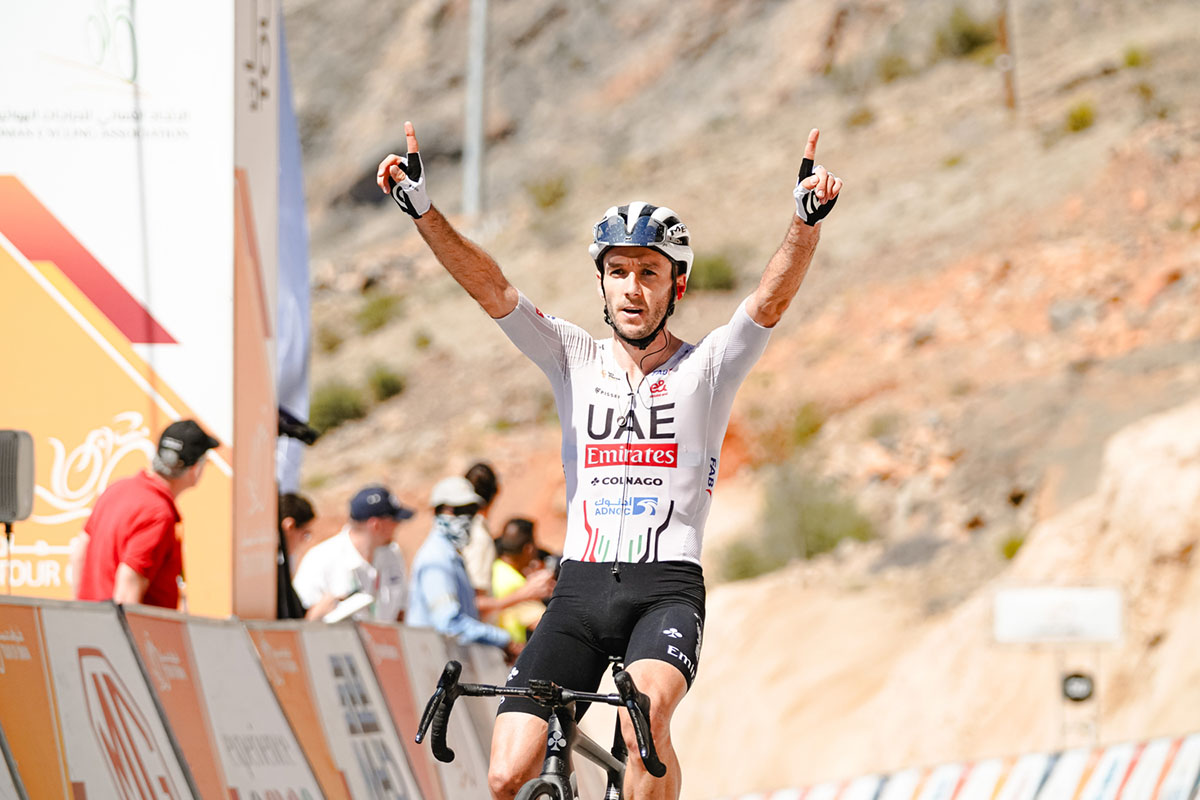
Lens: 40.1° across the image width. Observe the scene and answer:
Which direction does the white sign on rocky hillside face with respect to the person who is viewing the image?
facing the viewer

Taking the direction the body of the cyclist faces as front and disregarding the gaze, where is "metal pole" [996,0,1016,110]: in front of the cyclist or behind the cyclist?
behind

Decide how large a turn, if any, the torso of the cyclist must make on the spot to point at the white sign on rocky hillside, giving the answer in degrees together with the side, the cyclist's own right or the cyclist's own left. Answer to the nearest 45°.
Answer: approximately 135° to the cyclist's own left

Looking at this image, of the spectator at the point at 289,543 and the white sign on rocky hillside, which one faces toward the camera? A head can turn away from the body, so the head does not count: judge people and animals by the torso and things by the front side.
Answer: the white sign on rocky hillside

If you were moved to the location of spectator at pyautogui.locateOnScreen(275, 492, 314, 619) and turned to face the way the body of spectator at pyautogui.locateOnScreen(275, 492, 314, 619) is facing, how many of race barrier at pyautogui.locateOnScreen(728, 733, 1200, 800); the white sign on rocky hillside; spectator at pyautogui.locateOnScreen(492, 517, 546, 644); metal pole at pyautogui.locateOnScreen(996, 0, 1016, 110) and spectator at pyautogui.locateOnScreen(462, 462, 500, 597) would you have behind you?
0

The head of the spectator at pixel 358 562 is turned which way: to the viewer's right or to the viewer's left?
to the viewer's right

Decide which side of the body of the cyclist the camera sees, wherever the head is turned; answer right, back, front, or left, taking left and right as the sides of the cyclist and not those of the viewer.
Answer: front

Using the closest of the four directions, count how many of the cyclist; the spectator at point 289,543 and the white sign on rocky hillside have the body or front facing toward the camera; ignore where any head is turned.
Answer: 2

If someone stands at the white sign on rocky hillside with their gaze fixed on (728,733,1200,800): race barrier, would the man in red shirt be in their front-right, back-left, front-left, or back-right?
front-right

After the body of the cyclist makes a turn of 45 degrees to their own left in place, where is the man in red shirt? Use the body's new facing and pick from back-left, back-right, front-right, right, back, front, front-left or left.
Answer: back

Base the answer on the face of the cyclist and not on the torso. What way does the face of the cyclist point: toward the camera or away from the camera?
toward the camera

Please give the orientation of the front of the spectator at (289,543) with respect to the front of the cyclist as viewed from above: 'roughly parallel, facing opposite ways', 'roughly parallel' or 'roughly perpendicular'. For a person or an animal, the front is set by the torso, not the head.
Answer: roughly perpendicular

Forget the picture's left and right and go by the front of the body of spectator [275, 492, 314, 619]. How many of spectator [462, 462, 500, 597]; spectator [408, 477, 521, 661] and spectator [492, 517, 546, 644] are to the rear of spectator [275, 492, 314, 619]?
0

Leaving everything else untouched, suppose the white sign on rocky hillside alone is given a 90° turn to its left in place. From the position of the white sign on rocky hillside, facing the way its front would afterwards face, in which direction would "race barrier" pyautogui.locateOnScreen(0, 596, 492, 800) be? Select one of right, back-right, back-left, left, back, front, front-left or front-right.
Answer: back-right

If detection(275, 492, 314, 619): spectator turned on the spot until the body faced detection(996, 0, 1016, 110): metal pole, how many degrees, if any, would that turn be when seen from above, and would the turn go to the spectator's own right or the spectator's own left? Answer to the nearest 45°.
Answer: approximately 45° to the spectator's own left

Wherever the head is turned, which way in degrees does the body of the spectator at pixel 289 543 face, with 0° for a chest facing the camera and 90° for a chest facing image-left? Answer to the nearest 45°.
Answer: approximately 270°

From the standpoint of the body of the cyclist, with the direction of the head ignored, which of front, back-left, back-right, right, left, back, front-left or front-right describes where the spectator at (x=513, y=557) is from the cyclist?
back
